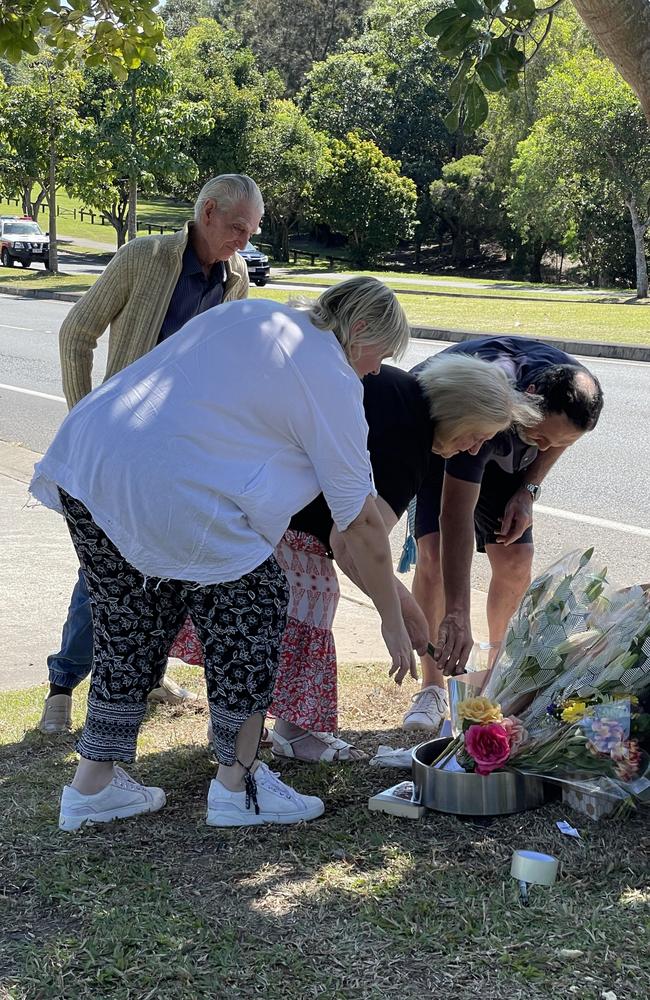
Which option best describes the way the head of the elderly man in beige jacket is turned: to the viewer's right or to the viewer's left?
to the viewer's right

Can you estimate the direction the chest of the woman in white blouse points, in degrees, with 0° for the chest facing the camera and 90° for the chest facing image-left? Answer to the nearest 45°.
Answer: approximately 270°

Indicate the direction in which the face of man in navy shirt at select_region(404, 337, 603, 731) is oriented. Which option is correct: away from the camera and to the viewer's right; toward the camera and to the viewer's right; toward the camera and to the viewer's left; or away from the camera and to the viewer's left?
toward the camera and to the viewer's left

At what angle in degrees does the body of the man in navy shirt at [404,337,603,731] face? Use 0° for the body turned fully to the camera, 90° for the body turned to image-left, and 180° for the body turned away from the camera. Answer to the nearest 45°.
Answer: approximately 0°

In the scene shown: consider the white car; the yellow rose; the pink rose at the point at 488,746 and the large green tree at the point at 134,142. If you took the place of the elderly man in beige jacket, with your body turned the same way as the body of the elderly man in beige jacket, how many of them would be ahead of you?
2

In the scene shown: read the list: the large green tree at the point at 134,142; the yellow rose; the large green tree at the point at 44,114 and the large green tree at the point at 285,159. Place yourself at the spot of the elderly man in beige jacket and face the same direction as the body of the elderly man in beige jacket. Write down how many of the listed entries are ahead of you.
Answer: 1

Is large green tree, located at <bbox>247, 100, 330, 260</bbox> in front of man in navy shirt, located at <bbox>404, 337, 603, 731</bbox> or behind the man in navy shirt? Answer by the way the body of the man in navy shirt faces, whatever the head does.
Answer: behind

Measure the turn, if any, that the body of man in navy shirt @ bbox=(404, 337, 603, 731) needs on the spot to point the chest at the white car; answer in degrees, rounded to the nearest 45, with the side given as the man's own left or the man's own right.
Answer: approximately 135° to the man's own right

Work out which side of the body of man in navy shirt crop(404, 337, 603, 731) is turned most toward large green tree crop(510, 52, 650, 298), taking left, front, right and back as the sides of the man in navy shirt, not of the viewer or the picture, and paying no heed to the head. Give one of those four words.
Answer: back

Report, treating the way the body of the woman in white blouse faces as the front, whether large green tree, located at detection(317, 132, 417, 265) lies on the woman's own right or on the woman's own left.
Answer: on the woman's own left

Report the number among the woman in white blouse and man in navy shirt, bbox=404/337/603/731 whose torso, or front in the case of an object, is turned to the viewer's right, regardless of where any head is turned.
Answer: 1

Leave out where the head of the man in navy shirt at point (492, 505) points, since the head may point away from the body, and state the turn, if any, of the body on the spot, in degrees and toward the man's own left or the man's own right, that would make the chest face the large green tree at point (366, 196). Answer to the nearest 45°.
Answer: approximately 180°
